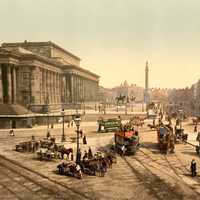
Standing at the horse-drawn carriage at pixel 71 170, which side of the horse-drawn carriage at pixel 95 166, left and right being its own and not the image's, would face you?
back

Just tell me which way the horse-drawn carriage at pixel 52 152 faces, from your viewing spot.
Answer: facing to the right of the viewer

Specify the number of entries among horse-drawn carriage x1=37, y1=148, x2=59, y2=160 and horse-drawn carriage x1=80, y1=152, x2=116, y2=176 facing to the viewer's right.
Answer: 2

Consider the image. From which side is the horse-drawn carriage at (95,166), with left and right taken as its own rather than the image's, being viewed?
right

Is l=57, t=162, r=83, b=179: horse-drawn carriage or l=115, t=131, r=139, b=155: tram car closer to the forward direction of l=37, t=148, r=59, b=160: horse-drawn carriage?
the tram car

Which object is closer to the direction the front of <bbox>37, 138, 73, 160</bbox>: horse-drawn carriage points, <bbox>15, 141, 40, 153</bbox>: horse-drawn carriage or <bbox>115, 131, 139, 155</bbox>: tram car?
the tram car

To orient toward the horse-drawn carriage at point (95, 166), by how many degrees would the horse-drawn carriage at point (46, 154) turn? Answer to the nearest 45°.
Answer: approximately 45° to its right

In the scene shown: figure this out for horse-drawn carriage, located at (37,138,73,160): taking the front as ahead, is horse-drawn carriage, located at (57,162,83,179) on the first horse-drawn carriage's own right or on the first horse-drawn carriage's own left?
on the first horse-drawn carriage's own right

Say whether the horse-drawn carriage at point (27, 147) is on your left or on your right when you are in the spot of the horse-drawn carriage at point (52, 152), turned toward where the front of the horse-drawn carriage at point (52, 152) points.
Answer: on your left

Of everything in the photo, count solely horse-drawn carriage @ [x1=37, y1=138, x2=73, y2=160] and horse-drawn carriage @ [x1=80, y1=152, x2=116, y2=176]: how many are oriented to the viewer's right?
2

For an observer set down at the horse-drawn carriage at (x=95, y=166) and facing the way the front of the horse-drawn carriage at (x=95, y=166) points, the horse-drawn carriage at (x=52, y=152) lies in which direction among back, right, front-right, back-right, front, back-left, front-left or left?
back-left
